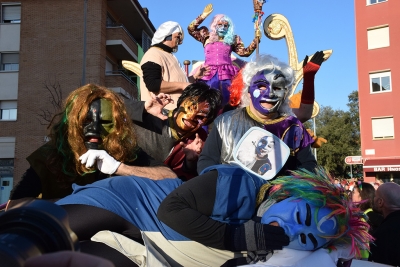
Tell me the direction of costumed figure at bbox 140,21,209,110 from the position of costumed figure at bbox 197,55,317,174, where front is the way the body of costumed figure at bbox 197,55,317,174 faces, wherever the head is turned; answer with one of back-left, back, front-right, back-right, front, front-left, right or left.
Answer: back-right

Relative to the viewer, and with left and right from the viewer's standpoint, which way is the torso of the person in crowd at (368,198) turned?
facing to the left of the viewer

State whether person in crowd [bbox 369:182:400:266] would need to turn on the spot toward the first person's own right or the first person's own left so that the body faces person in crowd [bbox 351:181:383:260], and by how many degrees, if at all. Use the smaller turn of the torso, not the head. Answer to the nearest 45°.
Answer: approximately 45° to the first person's own right

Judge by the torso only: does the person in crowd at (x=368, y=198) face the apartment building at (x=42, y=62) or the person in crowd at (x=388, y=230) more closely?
the apartment building

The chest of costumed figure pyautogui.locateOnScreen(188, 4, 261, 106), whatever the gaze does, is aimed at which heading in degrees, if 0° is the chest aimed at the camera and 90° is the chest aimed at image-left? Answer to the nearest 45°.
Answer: approximately 0°

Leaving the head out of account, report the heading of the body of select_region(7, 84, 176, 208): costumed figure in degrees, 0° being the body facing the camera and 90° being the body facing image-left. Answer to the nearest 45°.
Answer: approximately 0°
